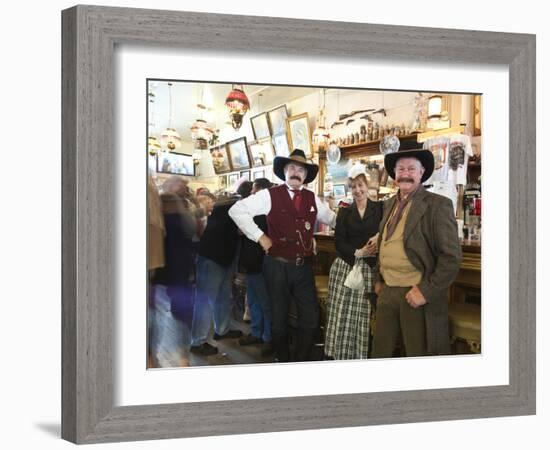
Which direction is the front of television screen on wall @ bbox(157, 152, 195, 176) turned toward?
toward the camera

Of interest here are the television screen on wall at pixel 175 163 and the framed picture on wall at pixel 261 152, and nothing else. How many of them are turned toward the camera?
2

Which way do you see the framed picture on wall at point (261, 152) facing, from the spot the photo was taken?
facing the viewer

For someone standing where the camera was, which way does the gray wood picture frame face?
facing the viewer and to the right of the viewer

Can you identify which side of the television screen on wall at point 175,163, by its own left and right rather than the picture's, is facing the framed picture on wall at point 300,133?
left
